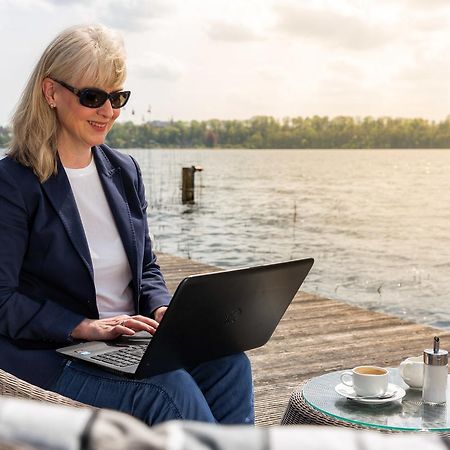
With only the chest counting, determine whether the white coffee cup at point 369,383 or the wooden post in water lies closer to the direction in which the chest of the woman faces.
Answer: the white coffee cup

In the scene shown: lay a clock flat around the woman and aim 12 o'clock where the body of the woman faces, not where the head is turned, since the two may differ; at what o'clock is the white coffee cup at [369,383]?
The white coffee cup is roughly at 11 o'clock from the woman.

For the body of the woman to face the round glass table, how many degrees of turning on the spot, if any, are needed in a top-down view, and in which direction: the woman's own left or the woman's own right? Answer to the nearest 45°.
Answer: approximately 45° to the woman's own left

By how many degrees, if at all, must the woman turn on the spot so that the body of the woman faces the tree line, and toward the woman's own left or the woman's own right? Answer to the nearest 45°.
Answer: approximately 135° to the woman's own left

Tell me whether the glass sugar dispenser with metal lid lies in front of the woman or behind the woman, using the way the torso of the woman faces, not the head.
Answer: in front

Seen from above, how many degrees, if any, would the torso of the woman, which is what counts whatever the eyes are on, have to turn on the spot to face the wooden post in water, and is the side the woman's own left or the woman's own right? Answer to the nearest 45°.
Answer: approximately 135° to the woman's own left

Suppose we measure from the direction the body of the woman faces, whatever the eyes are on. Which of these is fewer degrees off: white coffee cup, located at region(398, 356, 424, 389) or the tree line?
the white coffee cup

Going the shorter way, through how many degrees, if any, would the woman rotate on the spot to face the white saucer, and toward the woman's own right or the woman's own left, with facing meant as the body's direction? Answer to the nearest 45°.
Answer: approximately 45° to the woman's own left

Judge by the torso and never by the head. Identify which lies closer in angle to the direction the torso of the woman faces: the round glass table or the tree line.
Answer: the round glass table

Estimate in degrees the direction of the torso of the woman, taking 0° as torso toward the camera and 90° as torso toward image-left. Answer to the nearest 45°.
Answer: approximately 315°

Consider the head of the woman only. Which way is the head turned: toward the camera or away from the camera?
toward the camera
